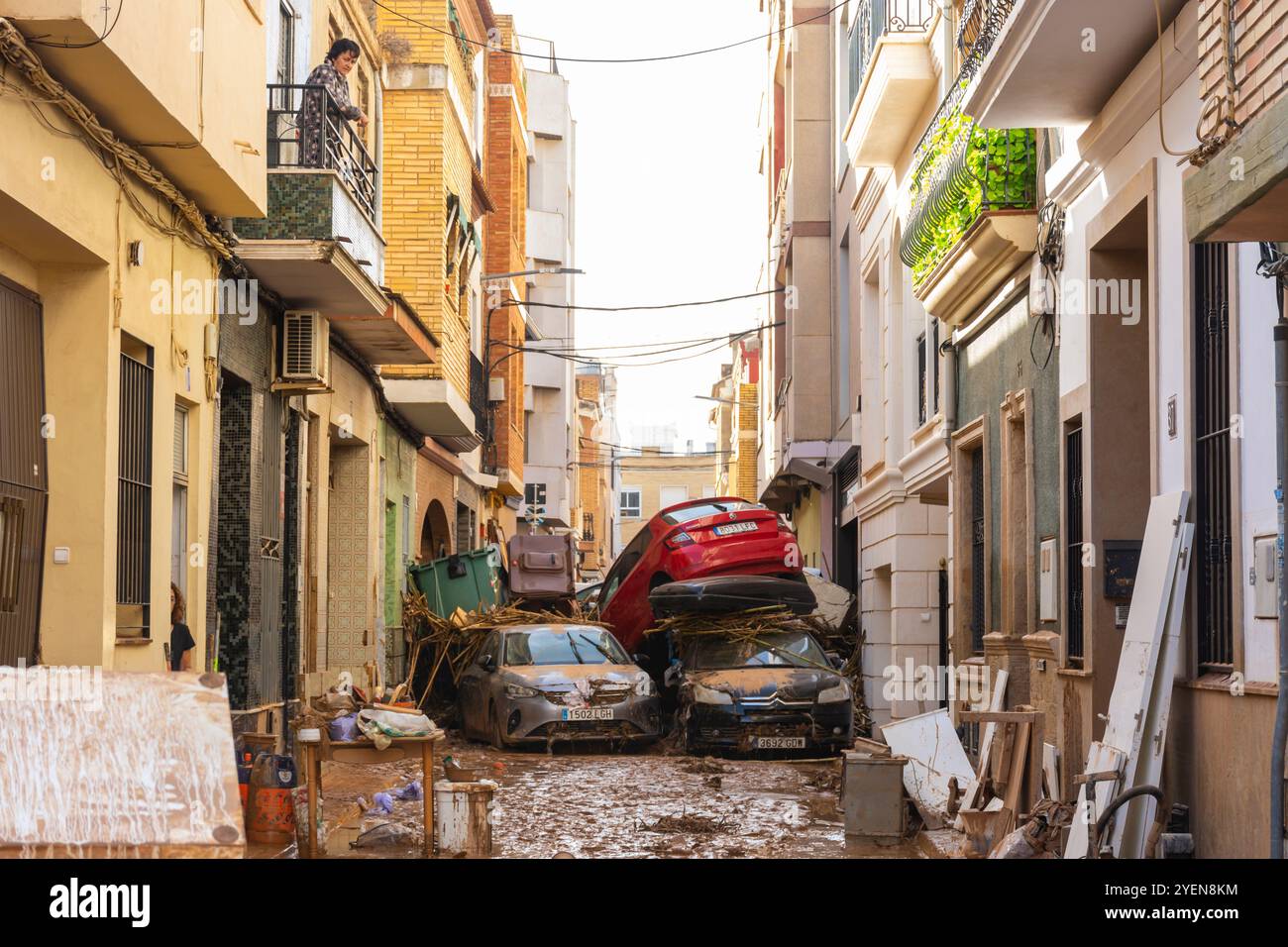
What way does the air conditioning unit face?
to the viewer's right

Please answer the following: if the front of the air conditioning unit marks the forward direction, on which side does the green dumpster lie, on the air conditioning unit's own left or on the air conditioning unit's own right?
on the air conditioning unit's own left

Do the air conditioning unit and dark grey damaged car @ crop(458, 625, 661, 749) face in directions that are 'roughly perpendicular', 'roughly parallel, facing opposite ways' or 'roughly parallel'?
roughly perpendicular

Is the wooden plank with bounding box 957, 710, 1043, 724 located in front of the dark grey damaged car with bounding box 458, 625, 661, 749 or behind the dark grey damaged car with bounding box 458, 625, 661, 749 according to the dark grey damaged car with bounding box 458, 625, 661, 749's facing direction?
in front

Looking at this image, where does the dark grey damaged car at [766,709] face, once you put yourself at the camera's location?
facing the viewer

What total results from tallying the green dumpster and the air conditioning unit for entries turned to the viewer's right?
1

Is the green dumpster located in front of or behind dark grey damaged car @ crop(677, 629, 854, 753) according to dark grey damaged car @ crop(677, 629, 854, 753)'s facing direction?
behind

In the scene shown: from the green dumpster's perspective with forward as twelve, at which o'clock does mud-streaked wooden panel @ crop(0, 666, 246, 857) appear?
The mud-streaked wooden panel is roughly at 12 o'clock from the green dumpster.

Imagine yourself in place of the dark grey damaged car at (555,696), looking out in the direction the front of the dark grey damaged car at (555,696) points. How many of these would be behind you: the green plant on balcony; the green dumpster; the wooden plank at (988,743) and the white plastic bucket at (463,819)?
1

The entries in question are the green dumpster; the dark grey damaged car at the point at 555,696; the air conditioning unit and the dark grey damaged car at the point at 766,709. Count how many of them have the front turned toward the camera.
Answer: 3

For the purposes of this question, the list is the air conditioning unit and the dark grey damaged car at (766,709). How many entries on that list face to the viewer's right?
1

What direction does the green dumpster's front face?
toward the camera

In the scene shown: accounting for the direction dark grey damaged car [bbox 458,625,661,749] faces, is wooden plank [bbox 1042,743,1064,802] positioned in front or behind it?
in front

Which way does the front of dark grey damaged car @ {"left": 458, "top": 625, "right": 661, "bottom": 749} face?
toward the camera
